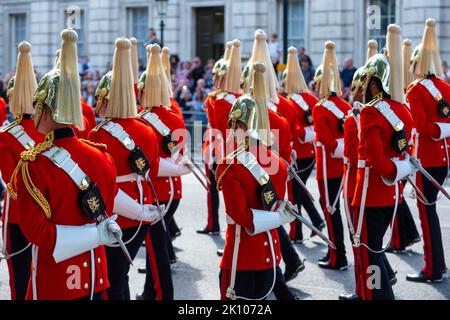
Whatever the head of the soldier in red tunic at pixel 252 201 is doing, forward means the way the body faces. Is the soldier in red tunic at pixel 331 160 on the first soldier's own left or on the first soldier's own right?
on the first soldier's own right

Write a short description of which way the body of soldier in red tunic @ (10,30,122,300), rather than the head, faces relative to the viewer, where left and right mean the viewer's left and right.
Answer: facing away from the viewer and to the left of the viewer

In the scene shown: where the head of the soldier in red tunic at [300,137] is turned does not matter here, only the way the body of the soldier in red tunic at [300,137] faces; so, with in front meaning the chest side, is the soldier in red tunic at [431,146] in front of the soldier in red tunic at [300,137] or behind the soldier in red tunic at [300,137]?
behind

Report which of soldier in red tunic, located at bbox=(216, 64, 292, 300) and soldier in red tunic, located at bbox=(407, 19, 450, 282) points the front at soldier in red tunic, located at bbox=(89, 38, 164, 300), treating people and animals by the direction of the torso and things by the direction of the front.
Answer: soldier in red tunic, located at bbox=(216, 64, 292, 300)

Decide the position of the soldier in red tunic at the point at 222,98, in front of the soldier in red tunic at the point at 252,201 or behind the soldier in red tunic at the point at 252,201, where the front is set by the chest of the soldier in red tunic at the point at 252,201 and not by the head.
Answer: in front

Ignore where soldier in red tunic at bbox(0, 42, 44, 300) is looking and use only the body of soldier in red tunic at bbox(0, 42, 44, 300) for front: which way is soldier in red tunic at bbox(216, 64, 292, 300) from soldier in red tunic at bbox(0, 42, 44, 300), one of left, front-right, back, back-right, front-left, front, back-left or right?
back

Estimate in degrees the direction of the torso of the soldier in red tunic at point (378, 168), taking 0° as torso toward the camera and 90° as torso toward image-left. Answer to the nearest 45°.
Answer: approximately 135°
